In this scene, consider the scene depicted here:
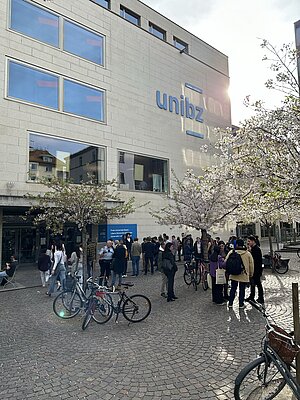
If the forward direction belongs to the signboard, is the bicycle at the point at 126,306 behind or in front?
in front

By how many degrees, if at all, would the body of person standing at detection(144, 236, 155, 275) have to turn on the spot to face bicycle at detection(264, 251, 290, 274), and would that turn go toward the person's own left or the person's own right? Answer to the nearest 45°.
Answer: approximately 90° to the person's own right

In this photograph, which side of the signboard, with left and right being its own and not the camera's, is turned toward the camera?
front

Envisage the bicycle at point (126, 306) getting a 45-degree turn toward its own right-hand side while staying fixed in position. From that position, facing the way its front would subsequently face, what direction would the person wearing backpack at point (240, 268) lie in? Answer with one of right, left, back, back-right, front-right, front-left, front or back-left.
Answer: back-right

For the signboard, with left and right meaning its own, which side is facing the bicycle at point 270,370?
front

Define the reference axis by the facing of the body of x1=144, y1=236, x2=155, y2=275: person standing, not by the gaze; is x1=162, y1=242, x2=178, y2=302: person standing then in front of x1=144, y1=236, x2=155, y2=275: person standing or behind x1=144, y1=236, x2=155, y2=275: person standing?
behind

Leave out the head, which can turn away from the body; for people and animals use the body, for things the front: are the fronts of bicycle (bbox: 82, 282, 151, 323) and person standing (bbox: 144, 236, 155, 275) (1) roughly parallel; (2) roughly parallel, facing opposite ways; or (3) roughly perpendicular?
roughly perpendicular

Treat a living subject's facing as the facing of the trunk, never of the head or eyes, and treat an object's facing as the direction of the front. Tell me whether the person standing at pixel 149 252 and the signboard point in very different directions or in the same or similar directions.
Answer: very different directions

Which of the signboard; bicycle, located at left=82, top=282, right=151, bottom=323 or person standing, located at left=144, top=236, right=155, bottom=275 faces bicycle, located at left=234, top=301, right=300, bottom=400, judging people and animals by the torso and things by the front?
the signboard

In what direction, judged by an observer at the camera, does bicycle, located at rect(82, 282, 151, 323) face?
facing to the left of the viewer

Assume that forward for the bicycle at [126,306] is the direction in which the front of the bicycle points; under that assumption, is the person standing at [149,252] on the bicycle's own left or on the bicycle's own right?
on the bicycle's own right
